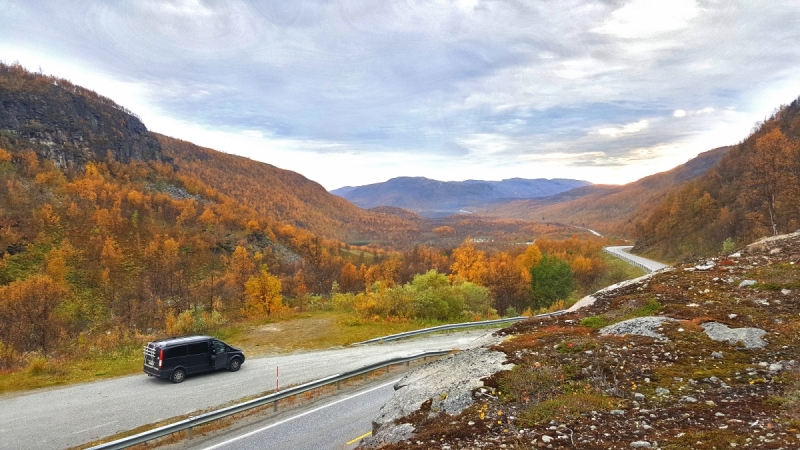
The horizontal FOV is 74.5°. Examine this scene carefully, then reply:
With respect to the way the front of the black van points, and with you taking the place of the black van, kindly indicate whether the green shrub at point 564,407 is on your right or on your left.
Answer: on your right

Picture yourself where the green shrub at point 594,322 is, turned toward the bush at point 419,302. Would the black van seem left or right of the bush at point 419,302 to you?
left

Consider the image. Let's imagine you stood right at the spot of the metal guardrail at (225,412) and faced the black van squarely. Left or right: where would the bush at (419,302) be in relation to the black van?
right

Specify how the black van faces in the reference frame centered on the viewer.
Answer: facing away from the viewer and to the right of the viewer

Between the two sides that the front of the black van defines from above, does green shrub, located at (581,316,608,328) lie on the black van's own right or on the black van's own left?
on the black van's own right

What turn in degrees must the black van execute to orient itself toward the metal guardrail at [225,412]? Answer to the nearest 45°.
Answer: approximately 135° to its right

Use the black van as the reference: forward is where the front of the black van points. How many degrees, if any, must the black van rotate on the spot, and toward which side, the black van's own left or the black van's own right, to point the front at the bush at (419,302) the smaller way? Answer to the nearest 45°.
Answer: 0° — it already faces it

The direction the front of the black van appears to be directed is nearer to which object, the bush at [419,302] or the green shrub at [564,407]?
the bush
